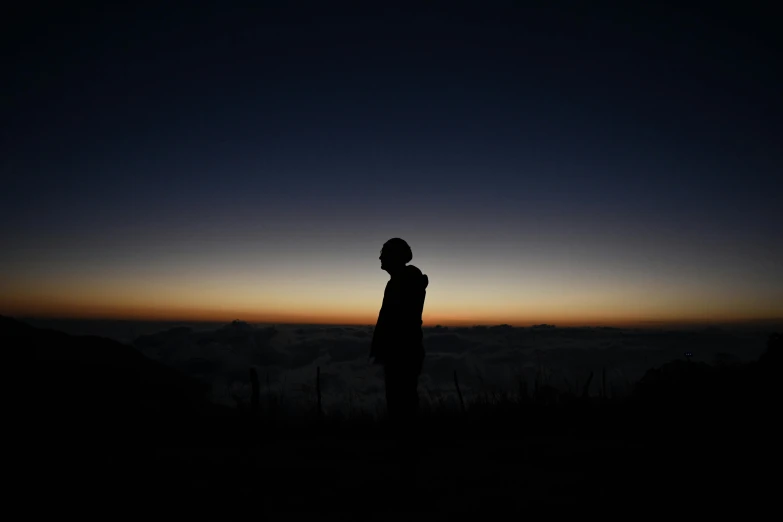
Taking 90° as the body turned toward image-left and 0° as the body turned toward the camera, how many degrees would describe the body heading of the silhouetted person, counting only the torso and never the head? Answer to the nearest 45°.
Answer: approximately 90°

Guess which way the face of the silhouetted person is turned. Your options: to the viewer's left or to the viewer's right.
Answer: to the viewer's left
